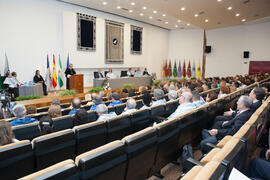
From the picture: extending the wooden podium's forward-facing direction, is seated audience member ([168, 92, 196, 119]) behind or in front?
in front

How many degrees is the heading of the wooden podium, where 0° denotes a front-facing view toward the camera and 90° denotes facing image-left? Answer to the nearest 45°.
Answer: approximately 315°

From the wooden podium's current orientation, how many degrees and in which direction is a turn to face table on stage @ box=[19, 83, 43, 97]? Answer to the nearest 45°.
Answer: approximately 90° to its right

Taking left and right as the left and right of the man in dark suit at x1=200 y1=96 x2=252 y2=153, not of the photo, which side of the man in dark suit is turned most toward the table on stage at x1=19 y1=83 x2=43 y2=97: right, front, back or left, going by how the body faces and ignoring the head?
front

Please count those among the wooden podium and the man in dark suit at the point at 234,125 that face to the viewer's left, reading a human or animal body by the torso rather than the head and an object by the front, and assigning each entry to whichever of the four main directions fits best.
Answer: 1

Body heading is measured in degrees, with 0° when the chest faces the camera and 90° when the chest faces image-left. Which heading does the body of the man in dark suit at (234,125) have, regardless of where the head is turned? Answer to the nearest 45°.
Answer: approximately 90°

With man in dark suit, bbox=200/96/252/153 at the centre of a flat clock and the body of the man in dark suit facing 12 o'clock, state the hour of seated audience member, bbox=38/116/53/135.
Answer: The seated audience member is roughly at 11 o'clock from the man in dark suit.

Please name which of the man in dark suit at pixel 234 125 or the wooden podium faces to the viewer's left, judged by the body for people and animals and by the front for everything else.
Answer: the man in dark suit

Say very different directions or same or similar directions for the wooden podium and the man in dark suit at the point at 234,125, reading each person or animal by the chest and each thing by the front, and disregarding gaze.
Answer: very different directions
